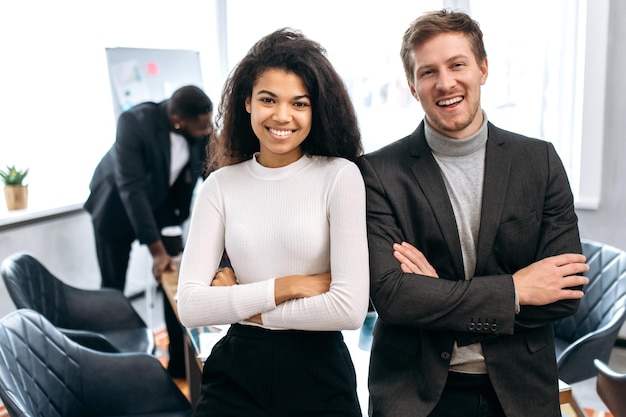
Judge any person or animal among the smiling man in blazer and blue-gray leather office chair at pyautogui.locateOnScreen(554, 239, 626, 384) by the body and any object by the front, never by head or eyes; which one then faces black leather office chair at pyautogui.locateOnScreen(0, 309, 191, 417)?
blue-gray leather office chair at pyautogui.locateOnScreen(554, 239, 626, 384)

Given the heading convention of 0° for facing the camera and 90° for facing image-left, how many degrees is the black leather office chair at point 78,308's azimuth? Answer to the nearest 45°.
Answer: approximately 315°

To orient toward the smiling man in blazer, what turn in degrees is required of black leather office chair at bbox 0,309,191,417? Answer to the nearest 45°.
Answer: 0° — it already faces them

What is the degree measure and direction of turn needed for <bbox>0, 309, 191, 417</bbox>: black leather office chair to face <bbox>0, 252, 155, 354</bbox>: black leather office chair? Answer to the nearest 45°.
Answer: approximately 135° to its left

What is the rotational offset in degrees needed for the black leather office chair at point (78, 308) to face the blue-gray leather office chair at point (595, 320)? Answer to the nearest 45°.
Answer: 0° — it already faces it

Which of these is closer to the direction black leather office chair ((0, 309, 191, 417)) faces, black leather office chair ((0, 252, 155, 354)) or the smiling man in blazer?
the smiling man in blazer

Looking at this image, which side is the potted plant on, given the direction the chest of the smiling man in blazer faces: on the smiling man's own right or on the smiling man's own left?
on the smiling man's own right

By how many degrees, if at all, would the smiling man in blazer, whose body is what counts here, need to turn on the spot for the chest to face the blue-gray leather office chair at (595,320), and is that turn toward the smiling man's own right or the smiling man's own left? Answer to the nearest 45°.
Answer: approximately 135° to the smiling man's own left
